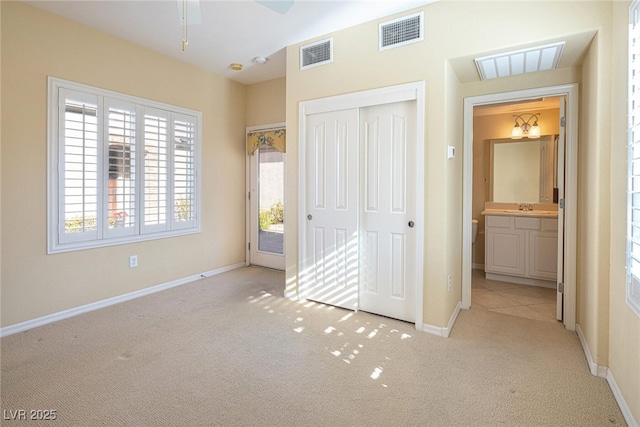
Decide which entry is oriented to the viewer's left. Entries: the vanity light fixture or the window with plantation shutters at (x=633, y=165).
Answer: the window with plantation shutters

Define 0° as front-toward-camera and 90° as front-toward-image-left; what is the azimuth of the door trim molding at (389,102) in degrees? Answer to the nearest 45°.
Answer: approximately 45°

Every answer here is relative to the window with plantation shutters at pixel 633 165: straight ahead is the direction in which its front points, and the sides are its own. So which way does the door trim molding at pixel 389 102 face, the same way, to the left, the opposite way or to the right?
to the left

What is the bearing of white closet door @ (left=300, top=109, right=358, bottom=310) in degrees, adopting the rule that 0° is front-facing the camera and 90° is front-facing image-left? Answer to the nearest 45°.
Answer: approximately 45°

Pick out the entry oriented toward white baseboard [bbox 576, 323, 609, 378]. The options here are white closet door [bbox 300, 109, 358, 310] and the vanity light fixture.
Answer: the vanity light fixture

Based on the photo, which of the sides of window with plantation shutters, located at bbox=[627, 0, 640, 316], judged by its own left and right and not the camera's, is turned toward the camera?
left

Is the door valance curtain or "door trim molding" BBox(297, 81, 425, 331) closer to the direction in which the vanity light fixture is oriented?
the door trim molding

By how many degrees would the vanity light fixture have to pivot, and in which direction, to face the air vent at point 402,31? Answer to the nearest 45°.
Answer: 0° — it already faces it

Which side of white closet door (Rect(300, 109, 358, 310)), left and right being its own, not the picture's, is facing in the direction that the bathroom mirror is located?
back

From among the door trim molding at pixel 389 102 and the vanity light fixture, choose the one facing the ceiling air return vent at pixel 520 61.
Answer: the vanity light fixture

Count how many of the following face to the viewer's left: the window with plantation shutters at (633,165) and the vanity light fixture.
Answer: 1

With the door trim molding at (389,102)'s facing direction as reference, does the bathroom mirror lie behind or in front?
behind

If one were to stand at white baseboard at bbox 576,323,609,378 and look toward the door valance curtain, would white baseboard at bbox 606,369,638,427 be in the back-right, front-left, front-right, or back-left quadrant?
back-left
